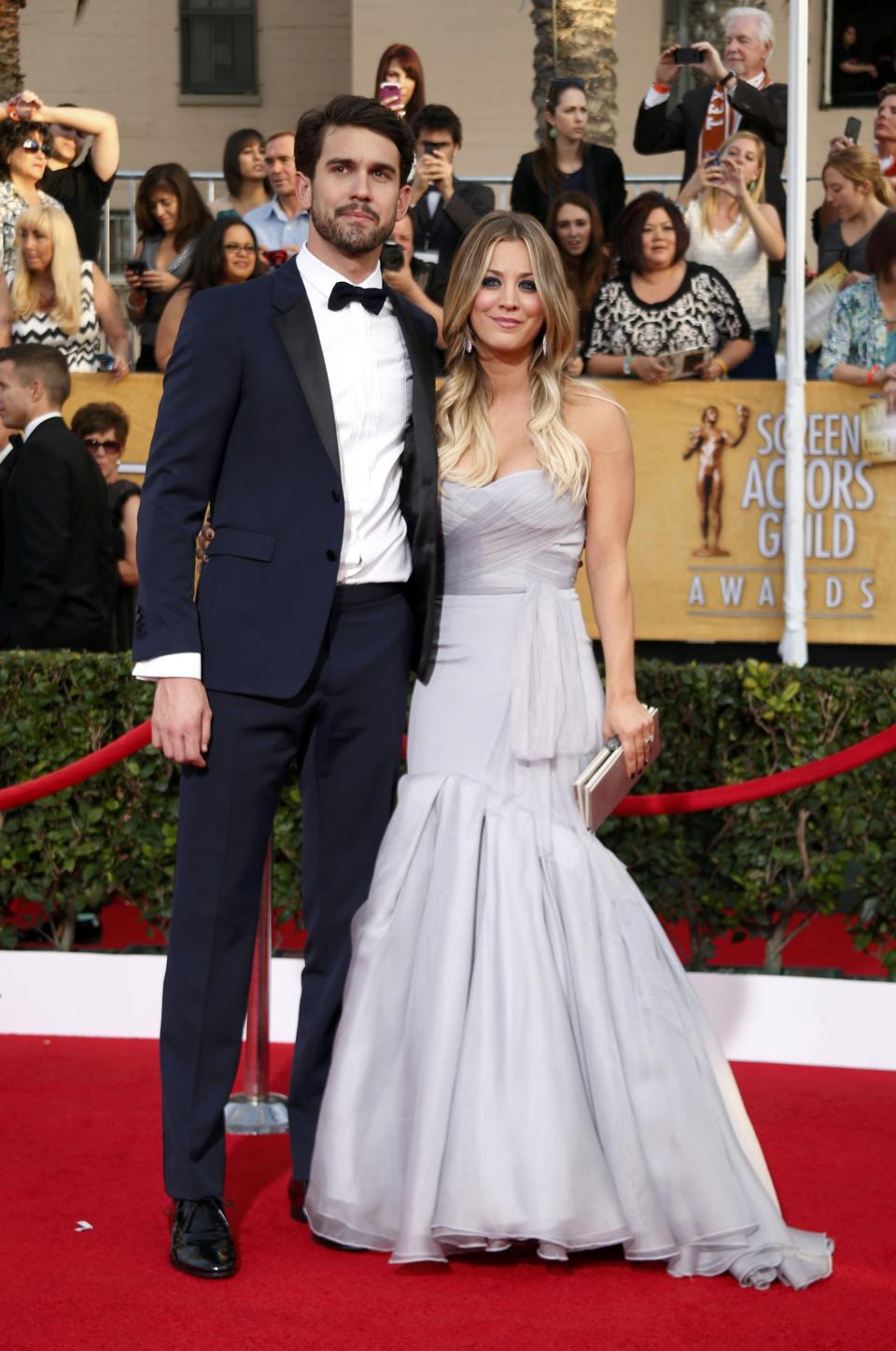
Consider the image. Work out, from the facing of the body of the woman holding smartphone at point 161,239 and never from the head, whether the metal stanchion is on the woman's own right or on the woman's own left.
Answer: on the woman's own left

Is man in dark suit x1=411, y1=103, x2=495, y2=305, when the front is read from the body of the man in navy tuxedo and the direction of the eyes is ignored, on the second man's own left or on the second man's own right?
on the second man's own left

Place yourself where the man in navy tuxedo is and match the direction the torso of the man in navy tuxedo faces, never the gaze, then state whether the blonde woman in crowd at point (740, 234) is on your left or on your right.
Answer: on your left

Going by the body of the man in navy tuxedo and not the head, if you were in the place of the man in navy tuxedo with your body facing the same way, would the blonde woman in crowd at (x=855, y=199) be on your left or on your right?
on your left

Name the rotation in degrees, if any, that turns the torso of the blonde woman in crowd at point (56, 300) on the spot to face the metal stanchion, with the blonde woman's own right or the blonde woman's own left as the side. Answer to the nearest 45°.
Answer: approximately 45° to the blonde woman's own left

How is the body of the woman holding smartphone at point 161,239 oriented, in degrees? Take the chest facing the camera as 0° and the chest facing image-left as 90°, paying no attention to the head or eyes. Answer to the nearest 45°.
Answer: approximately 45°
